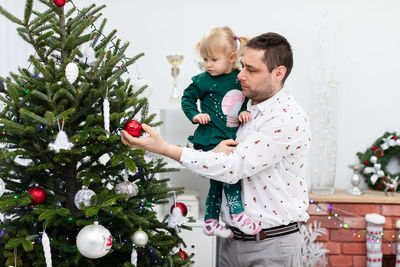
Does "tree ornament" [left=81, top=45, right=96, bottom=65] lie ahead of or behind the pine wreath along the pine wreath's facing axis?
ahead

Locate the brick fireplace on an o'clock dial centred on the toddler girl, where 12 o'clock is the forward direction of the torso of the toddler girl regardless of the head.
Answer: The brick fireplace is roughly at 7 o'clock from the toddler girl.

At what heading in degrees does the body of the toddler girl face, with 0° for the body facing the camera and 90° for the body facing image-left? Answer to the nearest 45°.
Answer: approximately 0°

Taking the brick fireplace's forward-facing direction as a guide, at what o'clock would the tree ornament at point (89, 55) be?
The tree ornament is roughly at 1 o'clock from the brick fireplace.

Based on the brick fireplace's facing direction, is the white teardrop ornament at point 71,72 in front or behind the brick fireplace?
in front

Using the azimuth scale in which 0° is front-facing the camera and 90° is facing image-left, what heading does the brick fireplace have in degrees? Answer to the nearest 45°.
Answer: approximately 0°

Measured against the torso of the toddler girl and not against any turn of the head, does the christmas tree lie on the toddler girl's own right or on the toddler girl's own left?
on the toddler girl's own right

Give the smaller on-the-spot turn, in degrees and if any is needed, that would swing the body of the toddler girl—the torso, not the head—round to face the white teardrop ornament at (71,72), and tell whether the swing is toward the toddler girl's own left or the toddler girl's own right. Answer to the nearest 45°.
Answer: approximately 45° to the toddler girl's own right
